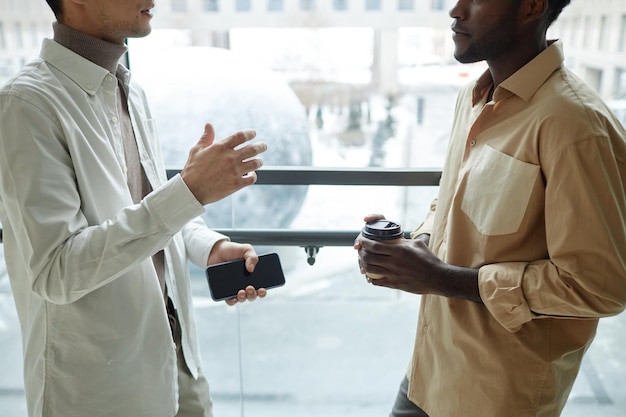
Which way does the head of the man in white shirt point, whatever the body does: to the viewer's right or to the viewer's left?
to the viewer's right

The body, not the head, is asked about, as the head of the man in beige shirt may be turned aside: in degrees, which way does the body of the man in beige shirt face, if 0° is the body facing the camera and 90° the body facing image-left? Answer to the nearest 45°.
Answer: approximately 45°

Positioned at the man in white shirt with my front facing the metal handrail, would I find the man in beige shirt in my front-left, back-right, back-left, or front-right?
front-right

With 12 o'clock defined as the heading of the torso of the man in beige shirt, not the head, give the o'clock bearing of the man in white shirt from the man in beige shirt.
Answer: The man in white shirt is roughly at 1 o'clock from the man in beige shirt.

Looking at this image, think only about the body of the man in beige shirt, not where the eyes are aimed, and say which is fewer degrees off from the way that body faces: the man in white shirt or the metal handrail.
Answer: the man in white shirt

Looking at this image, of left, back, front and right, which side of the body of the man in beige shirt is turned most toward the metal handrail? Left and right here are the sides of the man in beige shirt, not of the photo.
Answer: right

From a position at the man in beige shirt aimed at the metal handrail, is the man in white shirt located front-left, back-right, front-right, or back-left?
front-left

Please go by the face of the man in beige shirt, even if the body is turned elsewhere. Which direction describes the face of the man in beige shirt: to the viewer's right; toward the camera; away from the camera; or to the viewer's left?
to the viewer's left
